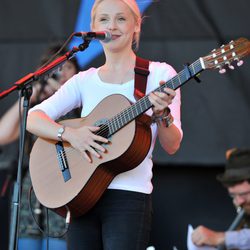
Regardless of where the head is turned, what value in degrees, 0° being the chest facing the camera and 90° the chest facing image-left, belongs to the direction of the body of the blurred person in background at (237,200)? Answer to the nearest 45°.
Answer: approximately 45°

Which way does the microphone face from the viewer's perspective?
to the viewer's right

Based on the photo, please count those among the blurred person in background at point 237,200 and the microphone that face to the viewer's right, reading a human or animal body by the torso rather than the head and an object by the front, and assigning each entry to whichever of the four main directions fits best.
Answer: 1

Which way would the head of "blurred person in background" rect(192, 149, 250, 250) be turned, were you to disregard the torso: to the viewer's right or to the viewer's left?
to the viewer's left

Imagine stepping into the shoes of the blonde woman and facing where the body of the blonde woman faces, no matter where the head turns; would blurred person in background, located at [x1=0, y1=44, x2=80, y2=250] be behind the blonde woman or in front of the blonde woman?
behind

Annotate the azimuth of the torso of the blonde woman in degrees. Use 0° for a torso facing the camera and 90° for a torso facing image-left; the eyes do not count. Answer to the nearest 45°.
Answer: approximately 0°

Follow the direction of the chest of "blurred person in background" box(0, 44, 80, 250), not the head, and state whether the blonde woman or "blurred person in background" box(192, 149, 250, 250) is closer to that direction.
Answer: the blonde woman

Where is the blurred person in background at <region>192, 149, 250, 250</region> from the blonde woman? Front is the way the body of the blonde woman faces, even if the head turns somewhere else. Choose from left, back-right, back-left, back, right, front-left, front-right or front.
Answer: back-left
